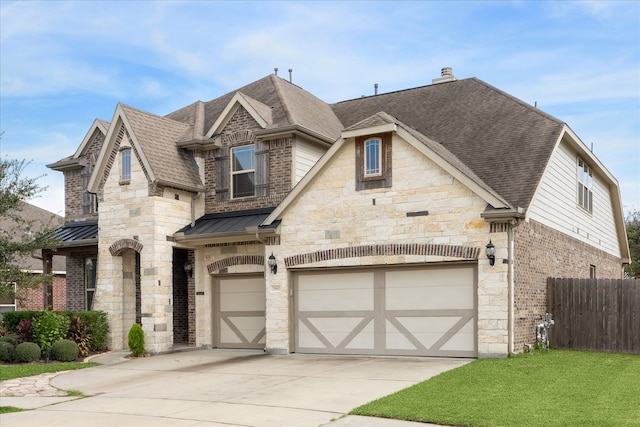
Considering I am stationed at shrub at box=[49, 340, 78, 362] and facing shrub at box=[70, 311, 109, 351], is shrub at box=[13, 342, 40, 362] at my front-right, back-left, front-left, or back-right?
back-left

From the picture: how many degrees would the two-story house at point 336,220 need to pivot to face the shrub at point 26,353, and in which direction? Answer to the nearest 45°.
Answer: approximately 45° to its right

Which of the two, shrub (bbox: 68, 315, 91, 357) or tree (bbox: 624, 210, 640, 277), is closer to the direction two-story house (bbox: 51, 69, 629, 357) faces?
the shrub

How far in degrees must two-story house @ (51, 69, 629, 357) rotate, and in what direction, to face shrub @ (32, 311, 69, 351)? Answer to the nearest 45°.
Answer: approximately 45° to its right

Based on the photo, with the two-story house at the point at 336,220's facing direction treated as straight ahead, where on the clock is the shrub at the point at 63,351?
The shrub is roughly at 1 o'clock from the two-story house.

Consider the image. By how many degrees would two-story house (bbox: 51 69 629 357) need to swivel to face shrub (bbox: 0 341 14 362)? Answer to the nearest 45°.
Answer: approximately 45° to its right

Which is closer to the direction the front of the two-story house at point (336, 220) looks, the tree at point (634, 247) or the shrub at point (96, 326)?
the shrub

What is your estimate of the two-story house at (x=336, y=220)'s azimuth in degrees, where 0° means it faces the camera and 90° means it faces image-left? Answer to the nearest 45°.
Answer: approximately 45°
